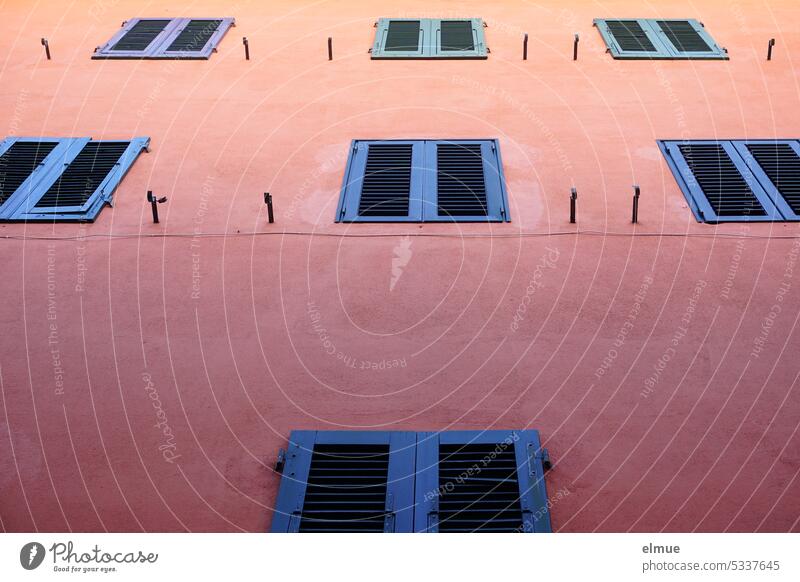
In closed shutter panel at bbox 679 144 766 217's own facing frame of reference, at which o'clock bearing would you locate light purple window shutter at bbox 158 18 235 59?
The light purple window shutter is roughly at 3 o'clock from the closed shutter panel.

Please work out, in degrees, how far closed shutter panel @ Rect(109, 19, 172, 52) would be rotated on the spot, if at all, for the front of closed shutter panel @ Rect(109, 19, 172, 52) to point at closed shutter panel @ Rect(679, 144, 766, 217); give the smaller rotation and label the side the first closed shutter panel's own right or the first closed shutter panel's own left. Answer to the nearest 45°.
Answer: approximately 45° to the first closed shutter panel's own left

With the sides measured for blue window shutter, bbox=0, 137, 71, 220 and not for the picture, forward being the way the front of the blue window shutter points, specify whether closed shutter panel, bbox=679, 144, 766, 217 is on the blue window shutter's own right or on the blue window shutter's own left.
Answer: on the blue window shutter's own left

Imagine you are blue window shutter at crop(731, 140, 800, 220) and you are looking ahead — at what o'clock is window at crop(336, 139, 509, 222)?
The window is roughly at 2 o'clock from the blue window shutter.

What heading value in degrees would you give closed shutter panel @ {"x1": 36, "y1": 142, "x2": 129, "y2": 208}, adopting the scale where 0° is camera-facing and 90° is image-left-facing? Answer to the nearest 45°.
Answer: approximately 0°

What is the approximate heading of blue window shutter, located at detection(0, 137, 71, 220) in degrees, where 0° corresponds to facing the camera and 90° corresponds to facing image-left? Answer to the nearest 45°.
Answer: approximately 0°

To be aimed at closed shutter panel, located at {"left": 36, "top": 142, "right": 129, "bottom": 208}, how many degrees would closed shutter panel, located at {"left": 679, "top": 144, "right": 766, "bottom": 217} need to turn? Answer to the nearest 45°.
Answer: approximately 90° to its right
